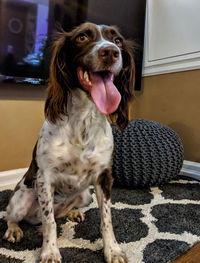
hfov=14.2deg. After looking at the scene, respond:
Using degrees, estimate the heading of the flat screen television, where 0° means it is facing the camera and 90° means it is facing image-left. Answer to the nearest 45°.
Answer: approximately 0°

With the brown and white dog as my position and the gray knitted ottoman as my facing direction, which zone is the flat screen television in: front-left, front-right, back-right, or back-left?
front-left

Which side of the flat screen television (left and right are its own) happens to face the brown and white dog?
front

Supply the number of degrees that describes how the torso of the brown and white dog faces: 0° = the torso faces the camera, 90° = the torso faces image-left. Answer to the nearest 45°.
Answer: approximately 315°

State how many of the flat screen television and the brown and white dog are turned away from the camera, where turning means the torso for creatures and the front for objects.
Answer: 0

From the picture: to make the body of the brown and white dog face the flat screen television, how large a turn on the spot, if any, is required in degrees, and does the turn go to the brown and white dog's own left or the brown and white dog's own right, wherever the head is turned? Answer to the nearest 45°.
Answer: approximately 135° to the brown and white dog's own left

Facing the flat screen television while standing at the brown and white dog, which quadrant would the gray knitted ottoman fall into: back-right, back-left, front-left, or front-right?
front-right
